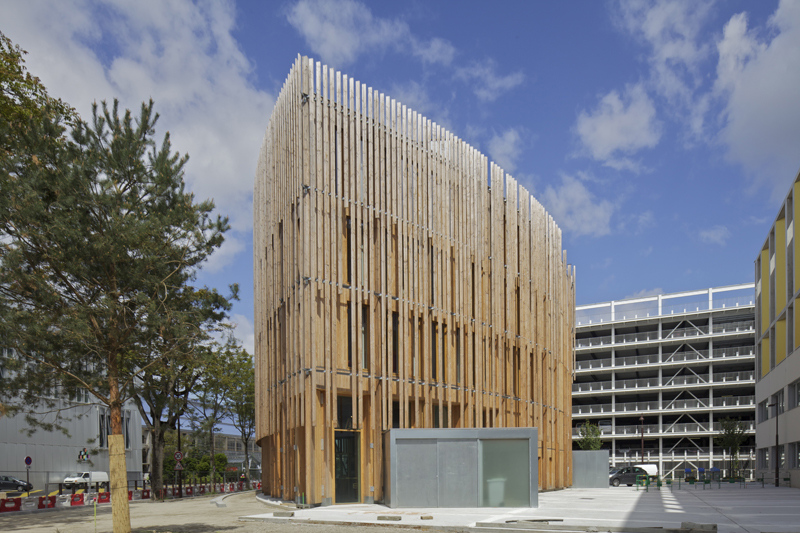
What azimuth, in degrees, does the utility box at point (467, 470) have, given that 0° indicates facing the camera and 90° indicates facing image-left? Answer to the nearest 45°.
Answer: approximately 0°
